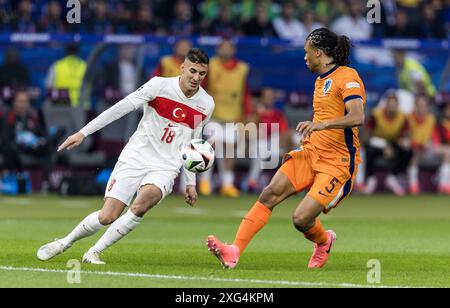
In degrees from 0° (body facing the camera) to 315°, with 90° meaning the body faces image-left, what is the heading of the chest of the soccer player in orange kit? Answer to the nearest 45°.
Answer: approximately 45°

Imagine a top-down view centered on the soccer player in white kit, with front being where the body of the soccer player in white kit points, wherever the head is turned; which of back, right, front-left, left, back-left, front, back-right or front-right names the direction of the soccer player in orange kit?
left

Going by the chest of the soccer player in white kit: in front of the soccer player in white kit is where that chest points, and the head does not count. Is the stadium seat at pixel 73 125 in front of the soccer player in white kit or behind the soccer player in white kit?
behind

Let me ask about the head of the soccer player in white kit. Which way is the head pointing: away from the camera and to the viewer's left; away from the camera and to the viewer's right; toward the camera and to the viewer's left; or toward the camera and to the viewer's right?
toward the camera and to the viewer's right

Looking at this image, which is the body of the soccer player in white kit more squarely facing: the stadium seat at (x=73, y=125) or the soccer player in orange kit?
the soccer player in orange kit

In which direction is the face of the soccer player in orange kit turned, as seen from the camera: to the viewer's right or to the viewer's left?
to the viewer's left

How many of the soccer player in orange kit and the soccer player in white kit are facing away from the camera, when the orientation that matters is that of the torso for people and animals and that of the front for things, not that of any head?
0
